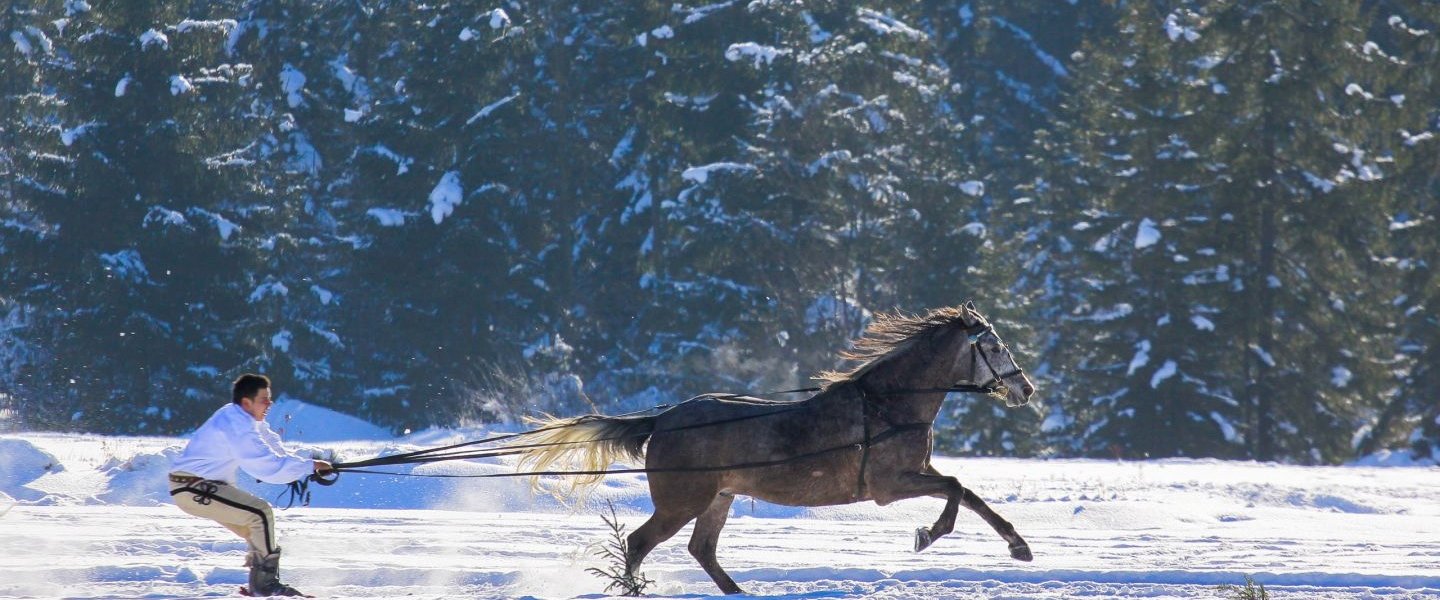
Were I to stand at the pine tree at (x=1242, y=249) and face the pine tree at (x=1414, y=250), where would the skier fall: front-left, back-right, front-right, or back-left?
back-right

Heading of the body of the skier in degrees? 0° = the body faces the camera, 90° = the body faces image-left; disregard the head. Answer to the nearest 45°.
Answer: approximately 270°

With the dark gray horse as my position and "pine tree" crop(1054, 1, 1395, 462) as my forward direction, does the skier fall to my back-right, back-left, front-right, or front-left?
back-left

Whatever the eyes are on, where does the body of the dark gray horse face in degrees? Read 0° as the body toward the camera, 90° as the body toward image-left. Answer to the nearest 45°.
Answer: approximately 270°

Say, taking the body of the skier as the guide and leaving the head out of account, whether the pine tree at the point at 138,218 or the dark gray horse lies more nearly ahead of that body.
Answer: the dark gray horse

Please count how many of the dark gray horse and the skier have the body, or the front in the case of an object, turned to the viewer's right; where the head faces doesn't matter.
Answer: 2
